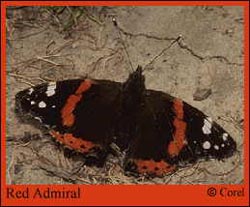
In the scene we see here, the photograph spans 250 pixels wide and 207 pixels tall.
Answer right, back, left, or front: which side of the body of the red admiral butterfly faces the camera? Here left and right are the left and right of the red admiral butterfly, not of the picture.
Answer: back
